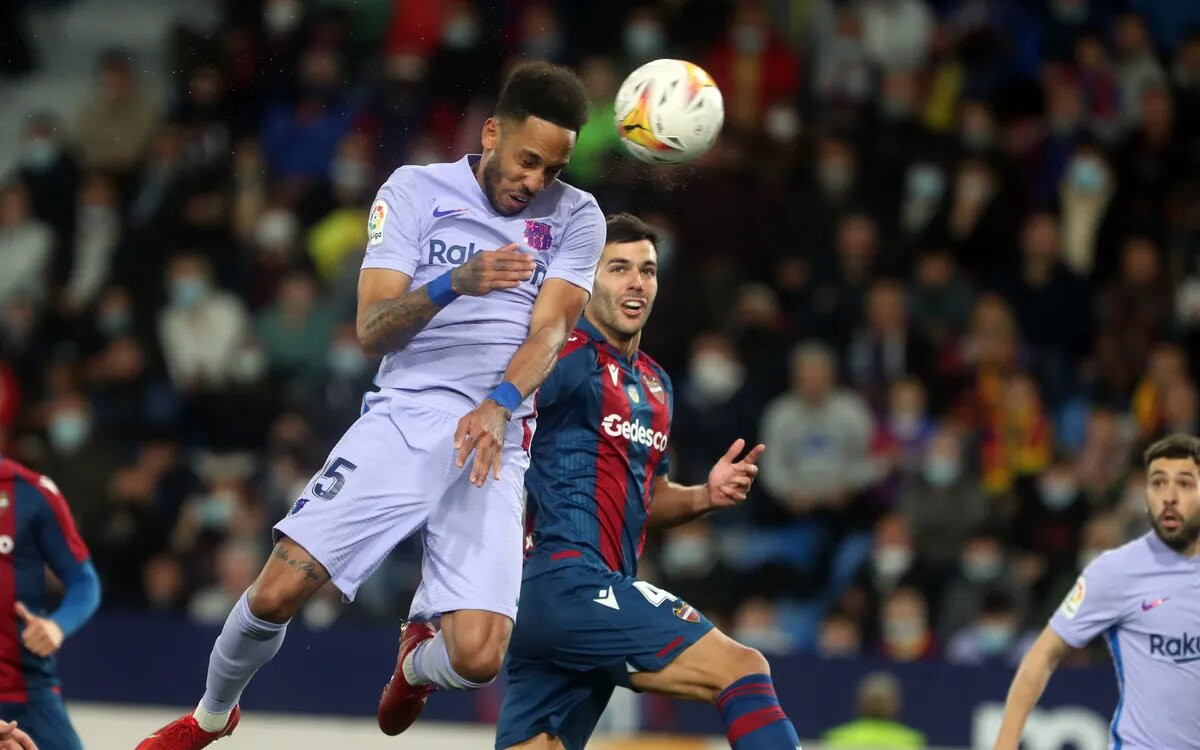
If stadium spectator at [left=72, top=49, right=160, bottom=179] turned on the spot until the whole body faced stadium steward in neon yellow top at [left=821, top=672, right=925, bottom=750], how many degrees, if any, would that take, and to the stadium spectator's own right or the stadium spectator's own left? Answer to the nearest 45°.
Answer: approximately 45° to the stadium spectator's own left

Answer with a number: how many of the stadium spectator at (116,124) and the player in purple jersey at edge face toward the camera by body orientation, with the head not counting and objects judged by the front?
2

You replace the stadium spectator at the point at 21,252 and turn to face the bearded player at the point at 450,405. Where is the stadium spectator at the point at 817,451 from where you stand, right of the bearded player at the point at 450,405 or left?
left

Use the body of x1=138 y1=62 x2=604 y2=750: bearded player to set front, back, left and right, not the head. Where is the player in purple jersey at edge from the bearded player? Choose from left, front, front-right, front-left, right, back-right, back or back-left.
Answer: left

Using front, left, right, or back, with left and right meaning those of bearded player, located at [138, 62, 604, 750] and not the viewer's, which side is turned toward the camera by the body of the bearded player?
front

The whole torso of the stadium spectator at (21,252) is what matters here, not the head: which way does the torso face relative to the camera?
toward the camera

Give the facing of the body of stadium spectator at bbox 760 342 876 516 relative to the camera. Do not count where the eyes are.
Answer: toward the camera

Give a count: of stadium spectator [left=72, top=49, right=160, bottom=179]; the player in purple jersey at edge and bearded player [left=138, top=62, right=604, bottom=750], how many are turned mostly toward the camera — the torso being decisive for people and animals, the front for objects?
3

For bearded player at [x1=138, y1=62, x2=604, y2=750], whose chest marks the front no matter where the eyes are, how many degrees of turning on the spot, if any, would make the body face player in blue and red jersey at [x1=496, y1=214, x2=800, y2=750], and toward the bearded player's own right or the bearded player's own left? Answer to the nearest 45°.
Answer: approximately 135° to the bearded player's own left
